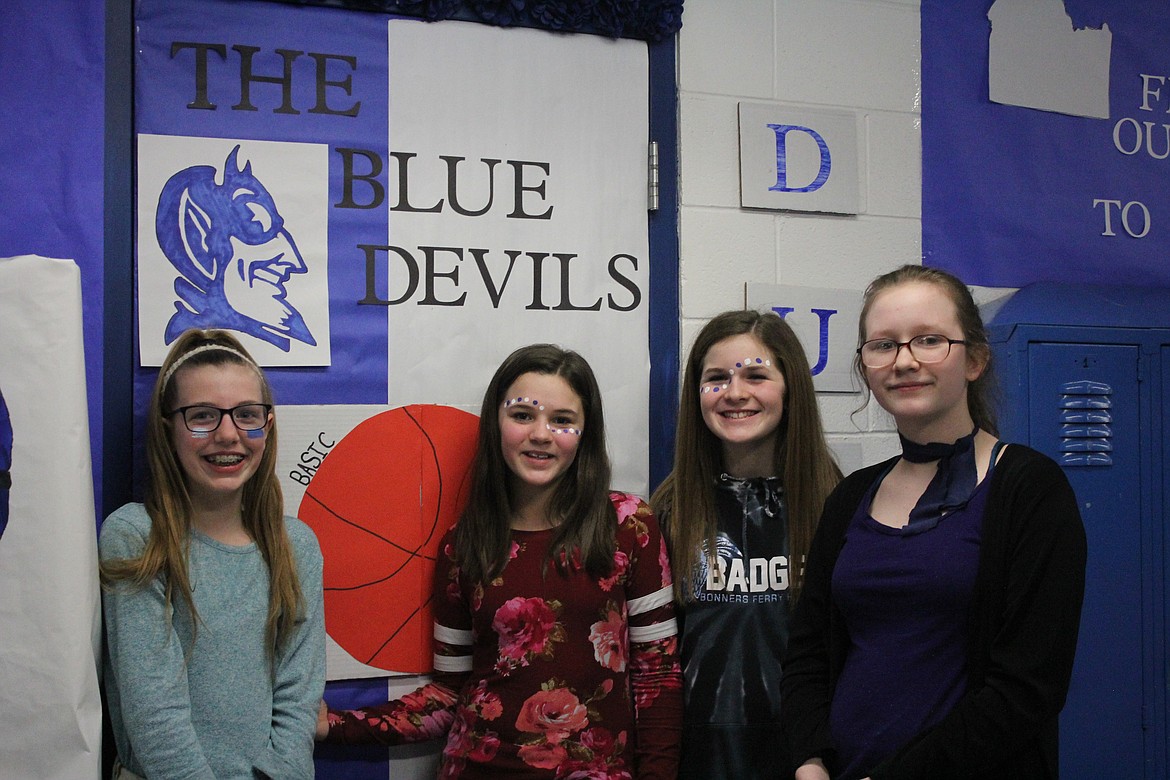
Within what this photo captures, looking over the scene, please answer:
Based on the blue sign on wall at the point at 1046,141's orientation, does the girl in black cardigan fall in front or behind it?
in front

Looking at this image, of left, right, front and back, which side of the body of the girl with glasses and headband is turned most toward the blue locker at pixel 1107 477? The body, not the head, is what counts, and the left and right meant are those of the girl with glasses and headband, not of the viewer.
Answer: left

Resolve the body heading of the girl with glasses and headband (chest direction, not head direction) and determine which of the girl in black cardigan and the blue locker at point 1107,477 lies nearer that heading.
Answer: the girl in black cardigan

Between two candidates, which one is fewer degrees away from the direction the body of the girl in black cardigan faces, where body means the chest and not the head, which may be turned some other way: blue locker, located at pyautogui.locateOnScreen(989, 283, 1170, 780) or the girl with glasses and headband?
the girl with glasses and headband

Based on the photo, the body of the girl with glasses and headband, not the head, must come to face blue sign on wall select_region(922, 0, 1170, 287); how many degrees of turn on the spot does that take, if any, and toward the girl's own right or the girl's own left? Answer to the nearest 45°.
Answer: approximately 90° to the girl's own left

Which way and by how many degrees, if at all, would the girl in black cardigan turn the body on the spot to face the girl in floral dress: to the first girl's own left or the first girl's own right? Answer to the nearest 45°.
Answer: approximately 90° to the first girl's own right
